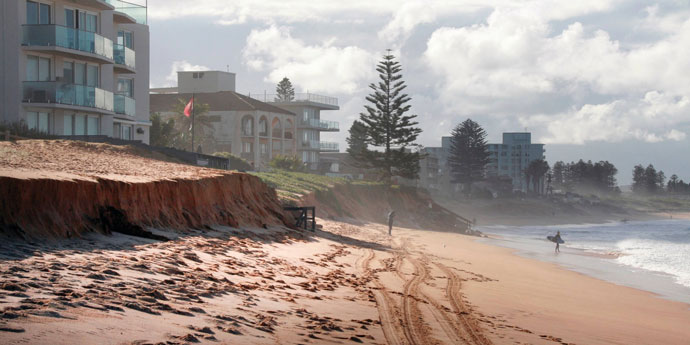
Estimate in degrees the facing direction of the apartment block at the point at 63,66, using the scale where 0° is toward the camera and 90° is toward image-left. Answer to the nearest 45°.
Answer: approximately 315°

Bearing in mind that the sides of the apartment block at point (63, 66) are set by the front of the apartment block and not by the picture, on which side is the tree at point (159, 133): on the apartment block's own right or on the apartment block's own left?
on the apartment block's own left
